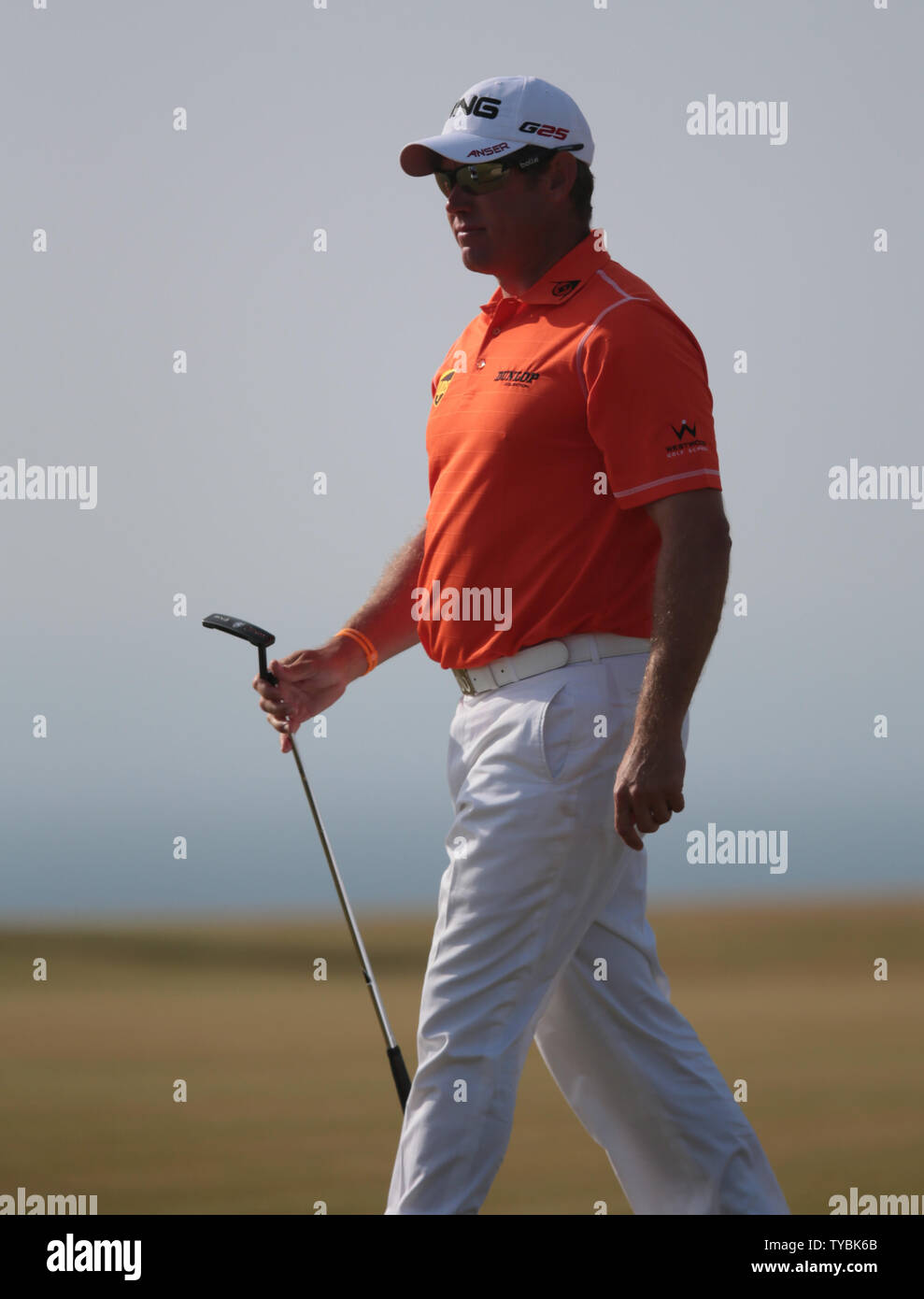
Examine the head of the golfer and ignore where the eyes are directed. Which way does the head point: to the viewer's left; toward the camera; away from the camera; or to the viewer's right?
to the viewer's left

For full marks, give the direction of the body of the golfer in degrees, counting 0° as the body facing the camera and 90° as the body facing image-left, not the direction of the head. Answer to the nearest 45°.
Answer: approximately 45°
